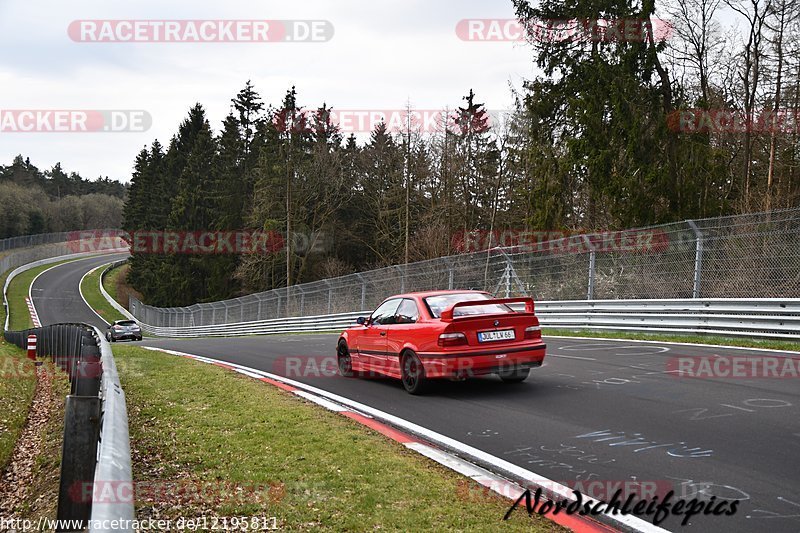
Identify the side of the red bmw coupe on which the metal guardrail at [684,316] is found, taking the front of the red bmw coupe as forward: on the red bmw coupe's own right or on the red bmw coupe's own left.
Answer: on the red bmw coupe's own right

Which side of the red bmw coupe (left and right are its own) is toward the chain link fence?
right

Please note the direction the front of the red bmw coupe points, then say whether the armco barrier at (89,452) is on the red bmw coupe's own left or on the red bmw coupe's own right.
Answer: on the red bmw coupe's own left

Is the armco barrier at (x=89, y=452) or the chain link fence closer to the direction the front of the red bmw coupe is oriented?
the chain link fence

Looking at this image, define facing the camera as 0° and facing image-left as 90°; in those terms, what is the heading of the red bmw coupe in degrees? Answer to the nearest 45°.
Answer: approximately 135°
